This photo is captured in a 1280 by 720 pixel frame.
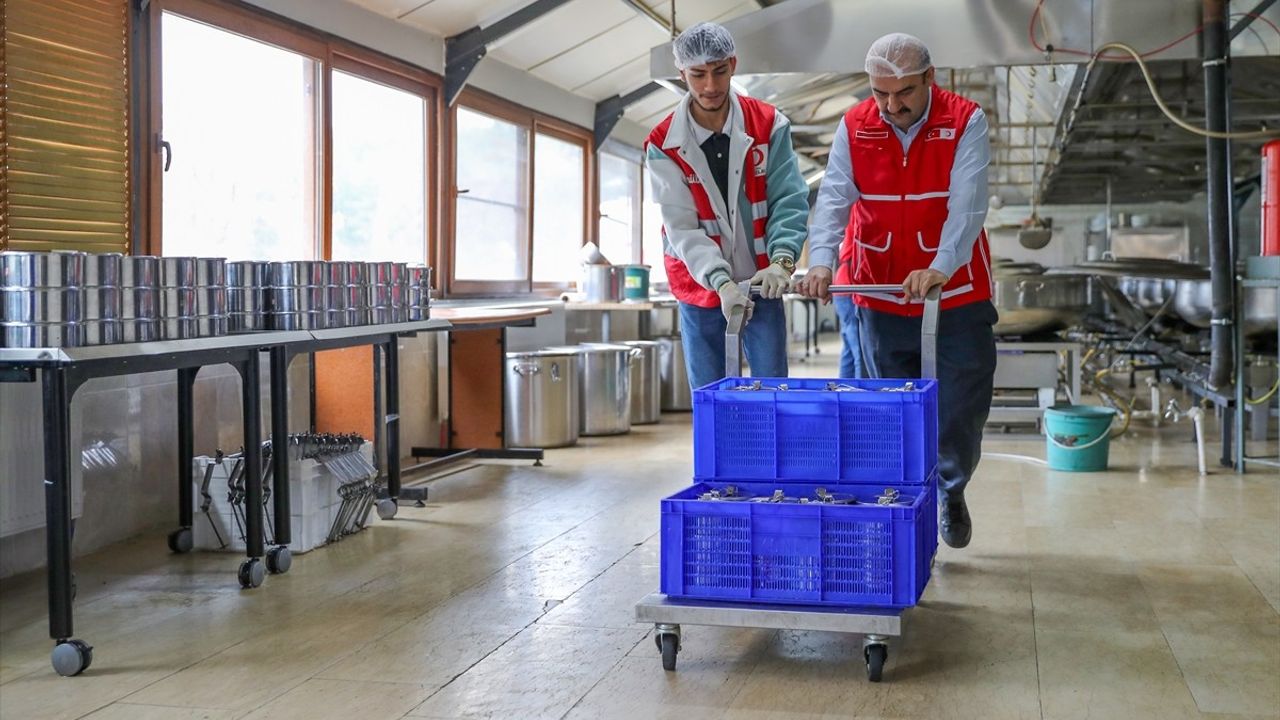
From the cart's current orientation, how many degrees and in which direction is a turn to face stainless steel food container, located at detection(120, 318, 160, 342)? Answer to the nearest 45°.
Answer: approximately 90° to its right

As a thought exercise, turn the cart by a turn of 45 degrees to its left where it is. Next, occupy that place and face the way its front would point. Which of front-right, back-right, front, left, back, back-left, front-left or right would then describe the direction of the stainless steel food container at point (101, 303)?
back-right

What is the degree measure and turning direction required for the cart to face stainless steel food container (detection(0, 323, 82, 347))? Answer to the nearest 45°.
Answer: approximately 90° to its right

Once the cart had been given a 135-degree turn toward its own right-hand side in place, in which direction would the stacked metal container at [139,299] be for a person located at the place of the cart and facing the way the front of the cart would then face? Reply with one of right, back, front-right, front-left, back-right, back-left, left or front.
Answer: front-left

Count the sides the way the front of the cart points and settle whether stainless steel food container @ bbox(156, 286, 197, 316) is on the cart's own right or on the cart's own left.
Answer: on the cart's own right

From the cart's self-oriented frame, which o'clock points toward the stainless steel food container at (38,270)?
The stainless steel food container is roughly at 3 o'clock from the cart.

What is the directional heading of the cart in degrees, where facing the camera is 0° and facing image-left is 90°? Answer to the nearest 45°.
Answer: approximately 0°
